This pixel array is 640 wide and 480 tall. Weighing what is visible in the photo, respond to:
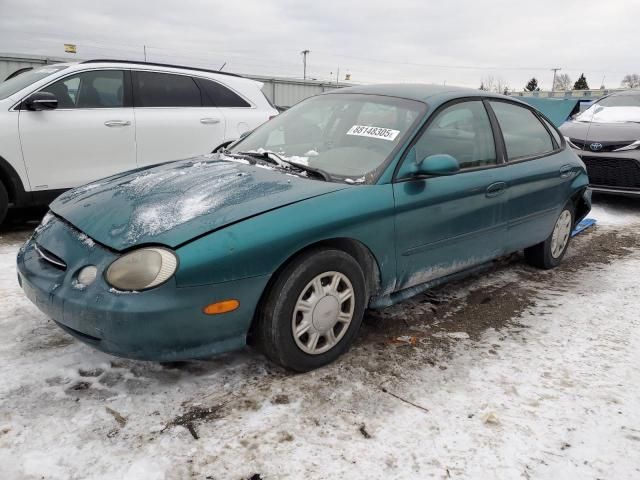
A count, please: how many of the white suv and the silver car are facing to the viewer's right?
0

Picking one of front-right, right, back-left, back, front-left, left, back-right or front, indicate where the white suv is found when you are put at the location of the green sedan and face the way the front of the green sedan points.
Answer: right

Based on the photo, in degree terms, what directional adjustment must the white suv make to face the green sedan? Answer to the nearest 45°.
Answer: approximately 90° to its left

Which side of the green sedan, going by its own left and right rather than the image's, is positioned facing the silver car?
back

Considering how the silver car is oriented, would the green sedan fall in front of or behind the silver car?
in front

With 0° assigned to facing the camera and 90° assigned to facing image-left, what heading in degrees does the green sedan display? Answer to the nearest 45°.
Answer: approximately 45°

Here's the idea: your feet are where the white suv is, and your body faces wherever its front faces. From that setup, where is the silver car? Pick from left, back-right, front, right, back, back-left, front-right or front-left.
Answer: back

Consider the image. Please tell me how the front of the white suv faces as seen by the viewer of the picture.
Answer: facing to the left of the viewer

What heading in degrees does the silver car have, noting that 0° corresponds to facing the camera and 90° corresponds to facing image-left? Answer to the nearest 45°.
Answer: approximately 45°

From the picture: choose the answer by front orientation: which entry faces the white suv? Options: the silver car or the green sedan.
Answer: the silver car
